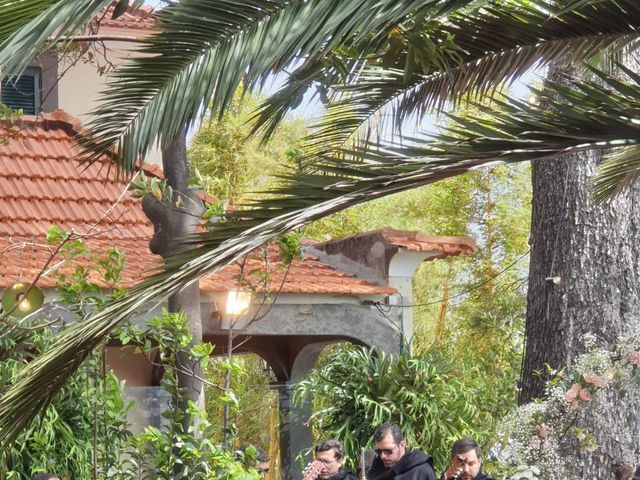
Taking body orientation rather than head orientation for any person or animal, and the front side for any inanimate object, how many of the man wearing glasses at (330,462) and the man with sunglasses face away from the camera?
0

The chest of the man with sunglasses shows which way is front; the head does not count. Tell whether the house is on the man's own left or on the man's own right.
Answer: on the man's own right

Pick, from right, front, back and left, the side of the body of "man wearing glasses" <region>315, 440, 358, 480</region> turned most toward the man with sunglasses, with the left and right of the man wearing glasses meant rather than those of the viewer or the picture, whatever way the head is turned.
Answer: left

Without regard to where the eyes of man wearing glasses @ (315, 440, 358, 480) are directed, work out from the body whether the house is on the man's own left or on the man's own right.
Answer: on the man's own right

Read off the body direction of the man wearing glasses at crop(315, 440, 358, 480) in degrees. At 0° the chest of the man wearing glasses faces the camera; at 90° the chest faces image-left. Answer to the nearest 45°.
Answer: approximately 45°
